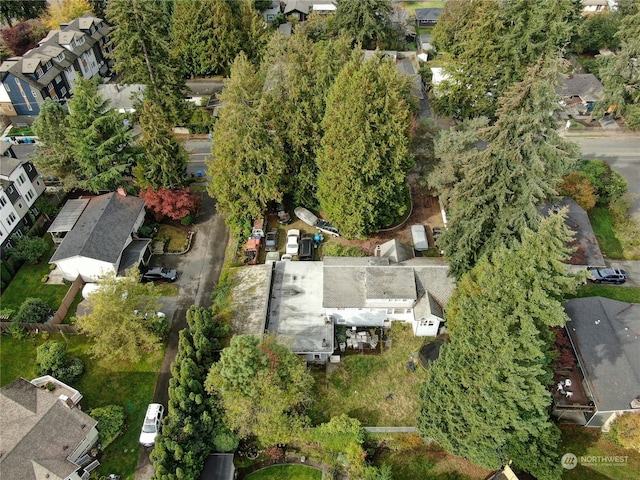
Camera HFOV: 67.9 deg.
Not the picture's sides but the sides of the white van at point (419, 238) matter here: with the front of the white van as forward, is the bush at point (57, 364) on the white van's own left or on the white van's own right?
on the white van's own right

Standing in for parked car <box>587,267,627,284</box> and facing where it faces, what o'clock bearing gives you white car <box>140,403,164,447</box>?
The white car is roughly at 10 o'clock from the parked car.

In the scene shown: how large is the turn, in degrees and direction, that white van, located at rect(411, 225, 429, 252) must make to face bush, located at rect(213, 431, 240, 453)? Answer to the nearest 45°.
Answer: approximately 45° to its right

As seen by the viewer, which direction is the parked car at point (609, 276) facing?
to the viewer's left

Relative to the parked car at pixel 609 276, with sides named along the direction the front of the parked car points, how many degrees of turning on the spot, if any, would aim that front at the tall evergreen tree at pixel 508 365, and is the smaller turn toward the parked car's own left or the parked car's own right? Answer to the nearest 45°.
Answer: approximately 90° to the parked car's own left

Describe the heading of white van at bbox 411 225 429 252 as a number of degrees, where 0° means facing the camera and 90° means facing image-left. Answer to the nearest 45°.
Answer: approximately 0°

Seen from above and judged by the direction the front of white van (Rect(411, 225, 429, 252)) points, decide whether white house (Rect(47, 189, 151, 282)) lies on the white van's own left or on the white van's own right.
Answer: on the white van's own right

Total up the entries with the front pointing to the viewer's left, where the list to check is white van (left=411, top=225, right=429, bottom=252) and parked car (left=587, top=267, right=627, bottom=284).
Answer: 1

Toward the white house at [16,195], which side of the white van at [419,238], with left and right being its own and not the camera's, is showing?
right

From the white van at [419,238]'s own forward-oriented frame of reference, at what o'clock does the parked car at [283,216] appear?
The parked car is roughly at 3 o'clock from the white van.
